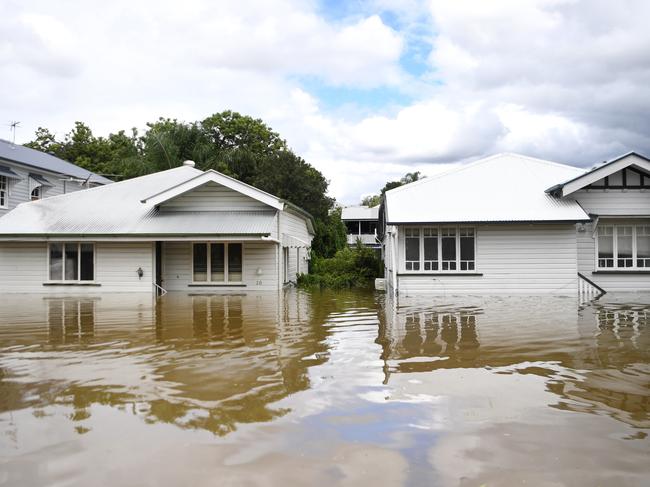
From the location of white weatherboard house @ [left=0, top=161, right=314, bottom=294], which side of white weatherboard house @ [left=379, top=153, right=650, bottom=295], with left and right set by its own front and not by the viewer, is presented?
right

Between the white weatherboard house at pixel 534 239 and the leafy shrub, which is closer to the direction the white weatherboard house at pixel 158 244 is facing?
the white weatherboard house

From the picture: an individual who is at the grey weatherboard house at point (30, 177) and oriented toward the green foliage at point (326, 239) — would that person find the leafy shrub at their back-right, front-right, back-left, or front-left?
front-right

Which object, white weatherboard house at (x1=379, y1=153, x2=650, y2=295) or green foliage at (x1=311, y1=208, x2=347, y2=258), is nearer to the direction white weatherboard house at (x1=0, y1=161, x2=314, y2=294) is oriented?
the white weatherboard house

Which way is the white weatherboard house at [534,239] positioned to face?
toward the camera

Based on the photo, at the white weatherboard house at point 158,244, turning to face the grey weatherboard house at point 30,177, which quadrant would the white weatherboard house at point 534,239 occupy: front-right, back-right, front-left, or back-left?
back-right

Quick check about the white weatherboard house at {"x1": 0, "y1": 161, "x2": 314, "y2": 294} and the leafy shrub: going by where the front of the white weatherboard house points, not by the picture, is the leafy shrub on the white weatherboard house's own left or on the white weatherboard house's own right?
on the white weatherboard house's own left

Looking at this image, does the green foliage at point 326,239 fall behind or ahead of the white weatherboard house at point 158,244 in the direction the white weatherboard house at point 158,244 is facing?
behind

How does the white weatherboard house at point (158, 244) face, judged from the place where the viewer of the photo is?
facing the viewer

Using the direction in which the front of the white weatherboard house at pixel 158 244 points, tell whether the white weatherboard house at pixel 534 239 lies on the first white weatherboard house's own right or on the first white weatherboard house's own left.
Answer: on the first white weatherboard house's own left

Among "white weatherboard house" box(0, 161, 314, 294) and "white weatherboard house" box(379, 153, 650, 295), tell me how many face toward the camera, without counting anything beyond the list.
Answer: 2

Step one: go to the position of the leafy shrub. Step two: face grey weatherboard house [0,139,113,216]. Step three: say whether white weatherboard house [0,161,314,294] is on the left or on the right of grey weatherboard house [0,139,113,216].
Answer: left

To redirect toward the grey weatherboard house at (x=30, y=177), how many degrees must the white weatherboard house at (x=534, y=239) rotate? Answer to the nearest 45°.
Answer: approximately 90° to its right

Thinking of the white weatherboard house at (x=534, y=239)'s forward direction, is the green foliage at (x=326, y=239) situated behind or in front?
behind
